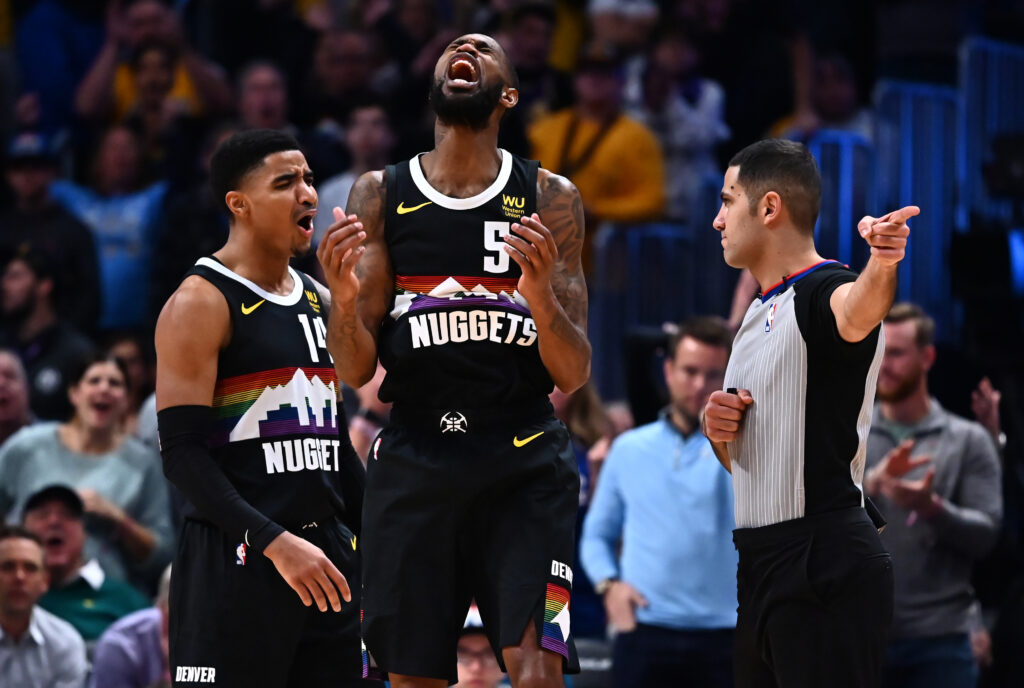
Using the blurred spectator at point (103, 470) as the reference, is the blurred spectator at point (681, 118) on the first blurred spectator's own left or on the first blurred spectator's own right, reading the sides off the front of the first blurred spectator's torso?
on the first blurred spectator's own left

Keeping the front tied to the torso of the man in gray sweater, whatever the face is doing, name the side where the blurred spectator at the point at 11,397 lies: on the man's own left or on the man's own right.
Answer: on the man's own right

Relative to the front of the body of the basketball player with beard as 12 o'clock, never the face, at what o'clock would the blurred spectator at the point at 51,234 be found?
The blurred spectator is roughly at 5 o'clock from the basketball player with beard.

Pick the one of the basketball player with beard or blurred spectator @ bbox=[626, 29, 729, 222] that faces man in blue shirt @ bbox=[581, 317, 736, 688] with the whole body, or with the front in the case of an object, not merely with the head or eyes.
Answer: the blurred spectator

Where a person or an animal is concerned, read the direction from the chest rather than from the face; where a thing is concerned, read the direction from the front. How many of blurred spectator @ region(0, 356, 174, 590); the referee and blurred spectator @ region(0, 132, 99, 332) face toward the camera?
2

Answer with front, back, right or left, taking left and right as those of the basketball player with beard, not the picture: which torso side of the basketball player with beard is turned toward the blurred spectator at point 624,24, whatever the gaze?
back

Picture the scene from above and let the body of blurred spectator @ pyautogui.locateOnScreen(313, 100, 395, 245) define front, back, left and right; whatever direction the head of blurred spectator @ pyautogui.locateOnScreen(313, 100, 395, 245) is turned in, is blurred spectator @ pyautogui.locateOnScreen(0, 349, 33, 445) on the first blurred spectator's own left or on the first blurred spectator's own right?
on the first blurred spectator's own right

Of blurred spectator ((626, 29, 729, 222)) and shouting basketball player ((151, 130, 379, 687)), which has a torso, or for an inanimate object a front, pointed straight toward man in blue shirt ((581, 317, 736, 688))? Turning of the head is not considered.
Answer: the blurred spectator
